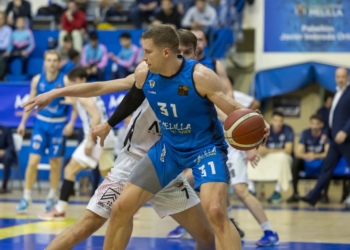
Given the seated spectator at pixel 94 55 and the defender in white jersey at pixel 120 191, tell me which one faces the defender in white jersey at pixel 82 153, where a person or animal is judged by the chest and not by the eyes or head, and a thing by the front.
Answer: the seated spectator

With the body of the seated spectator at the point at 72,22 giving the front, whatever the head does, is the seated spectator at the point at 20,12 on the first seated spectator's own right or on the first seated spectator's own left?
on the first seated spectator's own right

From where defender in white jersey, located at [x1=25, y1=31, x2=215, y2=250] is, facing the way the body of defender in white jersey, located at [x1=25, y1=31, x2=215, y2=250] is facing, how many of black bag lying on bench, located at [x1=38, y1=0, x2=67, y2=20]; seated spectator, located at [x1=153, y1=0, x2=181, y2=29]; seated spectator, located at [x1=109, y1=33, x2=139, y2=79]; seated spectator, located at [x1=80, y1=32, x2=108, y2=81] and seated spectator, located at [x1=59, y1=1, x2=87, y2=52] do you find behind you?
5

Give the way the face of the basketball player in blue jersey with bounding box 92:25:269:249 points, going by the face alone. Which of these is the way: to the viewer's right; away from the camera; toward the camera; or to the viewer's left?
to the viewer's left

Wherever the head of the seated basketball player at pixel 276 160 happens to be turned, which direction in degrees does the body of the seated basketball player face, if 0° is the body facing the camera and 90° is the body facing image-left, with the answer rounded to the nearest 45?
approximately 45°

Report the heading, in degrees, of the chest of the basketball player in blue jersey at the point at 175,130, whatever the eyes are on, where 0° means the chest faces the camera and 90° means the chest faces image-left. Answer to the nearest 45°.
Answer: approximately 45°

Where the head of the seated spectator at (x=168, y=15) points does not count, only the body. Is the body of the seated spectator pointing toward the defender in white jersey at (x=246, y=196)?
yes

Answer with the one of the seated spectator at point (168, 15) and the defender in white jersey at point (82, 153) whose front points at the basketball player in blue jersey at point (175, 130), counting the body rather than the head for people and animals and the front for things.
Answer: the seated spectator

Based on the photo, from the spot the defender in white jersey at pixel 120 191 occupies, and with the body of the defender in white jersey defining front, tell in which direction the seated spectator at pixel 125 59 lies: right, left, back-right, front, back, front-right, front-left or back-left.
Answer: back
